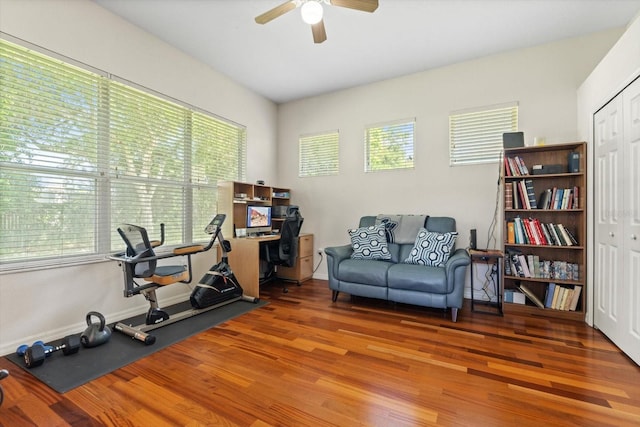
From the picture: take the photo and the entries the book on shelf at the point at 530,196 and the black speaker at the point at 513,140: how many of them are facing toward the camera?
2

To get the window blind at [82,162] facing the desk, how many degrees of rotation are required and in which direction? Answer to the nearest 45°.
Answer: approximately 45° to its left

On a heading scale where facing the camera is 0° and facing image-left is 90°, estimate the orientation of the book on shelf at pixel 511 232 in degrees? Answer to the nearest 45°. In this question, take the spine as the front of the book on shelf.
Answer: approximately 0°

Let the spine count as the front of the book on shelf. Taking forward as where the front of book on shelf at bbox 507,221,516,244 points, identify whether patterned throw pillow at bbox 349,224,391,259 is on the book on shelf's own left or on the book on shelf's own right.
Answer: on the book on shelf's own right

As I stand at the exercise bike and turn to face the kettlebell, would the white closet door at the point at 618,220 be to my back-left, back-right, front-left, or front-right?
back-left

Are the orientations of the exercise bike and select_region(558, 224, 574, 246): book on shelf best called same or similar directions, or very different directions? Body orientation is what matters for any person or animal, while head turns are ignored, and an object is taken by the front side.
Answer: very different directions
